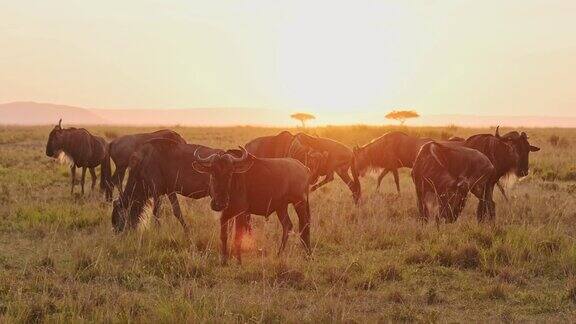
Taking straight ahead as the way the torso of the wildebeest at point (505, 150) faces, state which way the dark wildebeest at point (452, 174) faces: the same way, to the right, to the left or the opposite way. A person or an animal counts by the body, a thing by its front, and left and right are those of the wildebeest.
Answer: to the right

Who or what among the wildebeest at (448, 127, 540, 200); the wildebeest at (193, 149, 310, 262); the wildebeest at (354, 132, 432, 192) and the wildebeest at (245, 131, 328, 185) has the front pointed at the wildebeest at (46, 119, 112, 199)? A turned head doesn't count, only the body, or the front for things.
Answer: the wildebeest at (354, 132, 432, 192)

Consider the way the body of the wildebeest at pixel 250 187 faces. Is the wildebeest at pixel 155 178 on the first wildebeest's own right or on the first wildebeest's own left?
on the first wildebeest's own right

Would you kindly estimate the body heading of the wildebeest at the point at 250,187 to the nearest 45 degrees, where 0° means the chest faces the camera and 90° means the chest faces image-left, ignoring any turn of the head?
approximately 45°

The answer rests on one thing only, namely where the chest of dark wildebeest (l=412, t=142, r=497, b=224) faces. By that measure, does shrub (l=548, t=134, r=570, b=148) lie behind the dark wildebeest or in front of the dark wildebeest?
behind

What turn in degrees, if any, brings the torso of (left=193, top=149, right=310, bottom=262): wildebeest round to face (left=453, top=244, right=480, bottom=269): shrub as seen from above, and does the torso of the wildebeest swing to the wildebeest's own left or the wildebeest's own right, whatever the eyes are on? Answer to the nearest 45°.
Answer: approximately 135° to the wildebeest's own left

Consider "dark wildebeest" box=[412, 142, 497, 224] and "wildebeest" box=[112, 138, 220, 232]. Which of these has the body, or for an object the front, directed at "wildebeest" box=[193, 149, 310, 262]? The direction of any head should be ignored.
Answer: the dark wildebeest

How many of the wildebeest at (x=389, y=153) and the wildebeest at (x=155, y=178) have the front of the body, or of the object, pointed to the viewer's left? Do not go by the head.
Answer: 2

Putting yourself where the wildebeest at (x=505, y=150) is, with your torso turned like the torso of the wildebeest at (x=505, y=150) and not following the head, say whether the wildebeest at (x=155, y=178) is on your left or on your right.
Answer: on your right

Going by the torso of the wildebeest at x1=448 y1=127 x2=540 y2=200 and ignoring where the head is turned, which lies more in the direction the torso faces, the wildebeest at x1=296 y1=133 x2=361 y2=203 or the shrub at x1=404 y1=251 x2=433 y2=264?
the shrub
